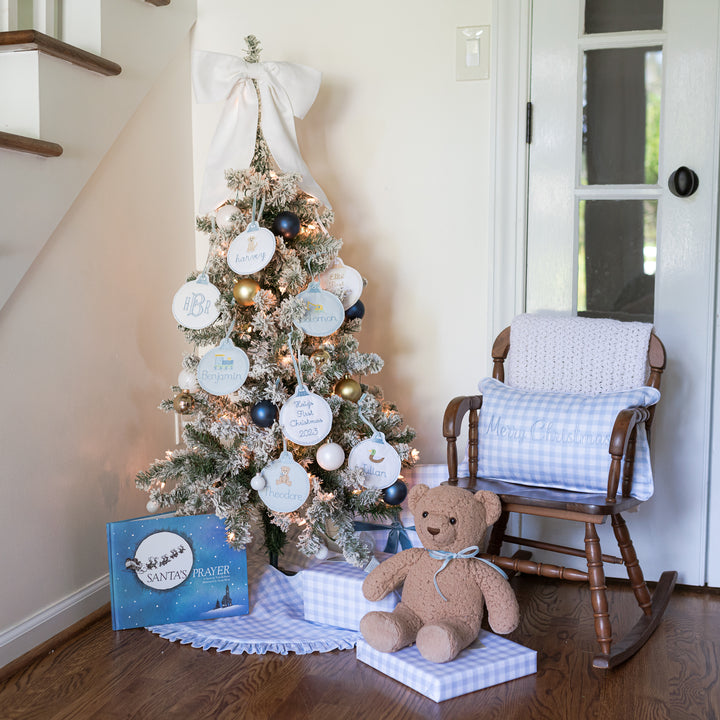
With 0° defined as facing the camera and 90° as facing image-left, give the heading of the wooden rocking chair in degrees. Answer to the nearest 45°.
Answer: approximately 45°

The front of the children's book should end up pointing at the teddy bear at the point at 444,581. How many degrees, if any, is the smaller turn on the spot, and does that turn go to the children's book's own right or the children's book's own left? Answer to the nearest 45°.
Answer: approximately 45° to the children's book's own left

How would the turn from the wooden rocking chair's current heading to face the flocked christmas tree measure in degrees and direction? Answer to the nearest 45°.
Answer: approximately 45° to its right

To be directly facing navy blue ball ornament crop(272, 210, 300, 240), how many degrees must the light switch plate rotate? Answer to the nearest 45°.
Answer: approximately 45° to its right

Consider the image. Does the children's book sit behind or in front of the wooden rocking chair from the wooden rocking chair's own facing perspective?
in front

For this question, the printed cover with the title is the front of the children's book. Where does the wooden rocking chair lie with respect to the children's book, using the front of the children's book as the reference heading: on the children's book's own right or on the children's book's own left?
on the children's book's own left

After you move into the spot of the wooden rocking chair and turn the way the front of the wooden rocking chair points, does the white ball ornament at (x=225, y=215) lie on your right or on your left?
on your right

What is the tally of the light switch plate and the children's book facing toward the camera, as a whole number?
2
